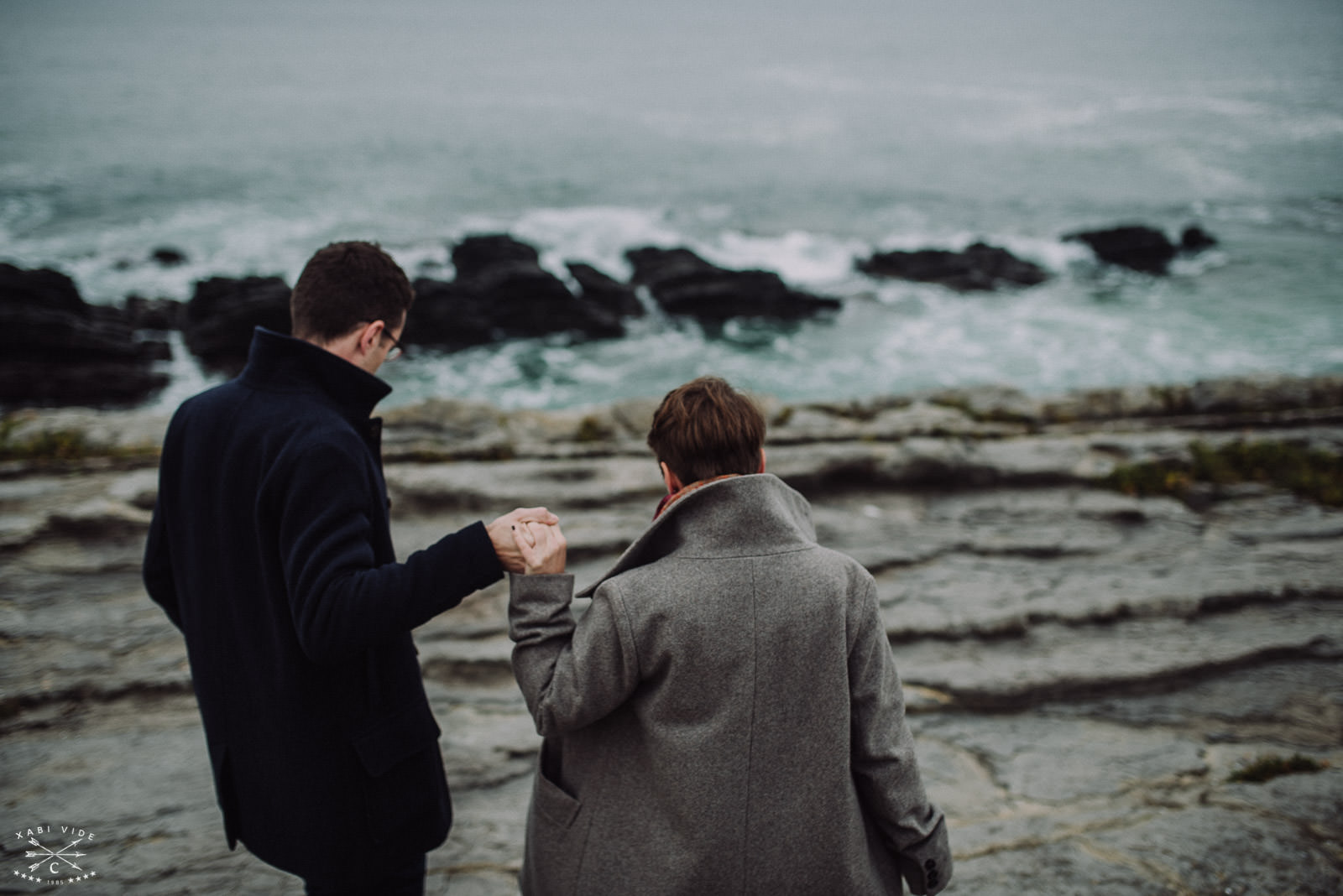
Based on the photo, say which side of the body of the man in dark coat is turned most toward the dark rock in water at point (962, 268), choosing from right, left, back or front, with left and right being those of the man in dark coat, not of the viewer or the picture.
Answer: front

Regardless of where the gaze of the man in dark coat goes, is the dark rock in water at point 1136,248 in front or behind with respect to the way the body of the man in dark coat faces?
in front

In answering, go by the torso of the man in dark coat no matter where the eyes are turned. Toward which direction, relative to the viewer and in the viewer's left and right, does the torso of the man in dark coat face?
facing away from the viewer and to the right of the viewer

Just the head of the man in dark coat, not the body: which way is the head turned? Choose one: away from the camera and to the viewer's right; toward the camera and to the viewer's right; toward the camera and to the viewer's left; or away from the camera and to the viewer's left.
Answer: away from the camera and to the viewer's right

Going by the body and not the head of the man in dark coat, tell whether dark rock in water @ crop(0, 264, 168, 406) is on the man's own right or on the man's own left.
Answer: on the man's own left

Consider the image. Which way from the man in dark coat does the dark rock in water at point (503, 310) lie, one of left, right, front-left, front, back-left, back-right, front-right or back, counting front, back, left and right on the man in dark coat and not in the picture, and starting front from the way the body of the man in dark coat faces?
front-left

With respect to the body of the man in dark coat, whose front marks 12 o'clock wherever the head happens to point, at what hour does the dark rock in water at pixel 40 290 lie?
The dark rock in water is roughly at 10 o'clock from the man in dark coat.
